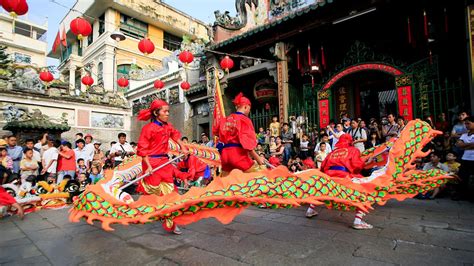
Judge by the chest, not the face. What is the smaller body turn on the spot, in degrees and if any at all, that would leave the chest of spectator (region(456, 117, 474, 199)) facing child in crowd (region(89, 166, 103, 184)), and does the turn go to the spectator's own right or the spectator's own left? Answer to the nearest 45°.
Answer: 0° — they already face them

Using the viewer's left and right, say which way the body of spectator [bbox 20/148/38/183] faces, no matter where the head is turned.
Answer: facing the viewer and to the right of the viewer

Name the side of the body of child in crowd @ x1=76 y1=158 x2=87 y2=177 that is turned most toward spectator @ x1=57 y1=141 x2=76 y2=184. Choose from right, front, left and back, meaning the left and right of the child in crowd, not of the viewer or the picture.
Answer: right

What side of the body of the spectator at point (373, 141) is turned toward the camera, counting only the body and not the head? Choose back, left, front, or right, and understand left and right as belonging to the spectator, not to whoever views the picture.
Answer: front

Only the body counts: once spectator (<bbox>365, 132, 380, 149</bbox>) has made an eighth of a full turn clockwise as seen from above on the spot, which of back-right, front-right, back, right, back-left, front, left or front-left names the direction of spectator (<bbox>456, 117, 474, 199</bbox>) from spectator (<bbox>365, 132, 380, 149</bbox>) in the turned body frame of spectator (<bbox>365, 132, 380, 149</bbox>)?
left

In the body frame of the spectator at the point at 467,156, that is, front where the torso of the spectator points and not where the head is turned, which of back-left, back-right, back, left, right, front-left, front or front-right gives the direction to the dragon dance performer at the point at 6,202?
front
